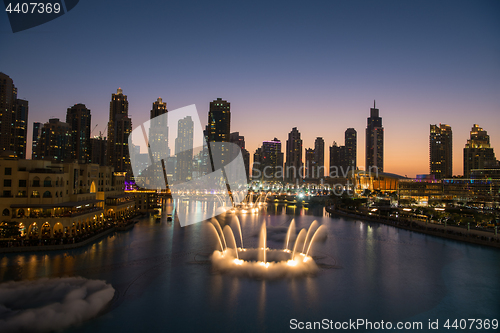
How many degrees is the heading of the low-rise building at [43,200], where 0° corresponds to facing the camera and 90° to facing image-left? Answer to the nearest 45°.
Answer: approximately 315°

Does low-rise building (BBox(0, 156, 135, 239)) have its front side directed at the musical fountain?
yes
